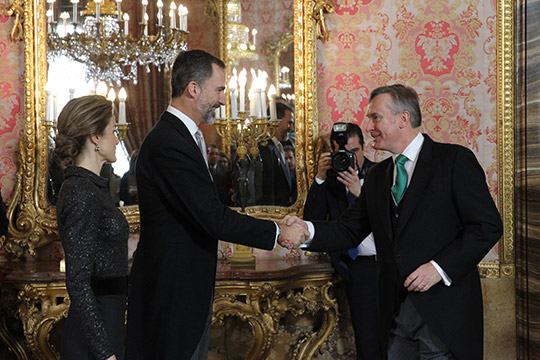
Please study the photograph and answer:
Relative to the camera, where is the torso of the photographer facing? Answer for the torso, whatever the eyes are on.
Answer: toward the camera

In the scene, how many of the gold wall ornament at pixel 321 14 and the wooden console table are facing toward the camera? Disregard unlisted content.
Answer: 2

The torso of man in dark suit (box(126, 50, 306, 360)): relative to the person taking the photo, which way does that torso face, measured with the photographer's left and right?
facing to the right of the viewer

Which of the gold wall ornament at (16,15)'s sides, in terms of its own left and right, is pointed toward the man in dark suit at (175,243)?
front

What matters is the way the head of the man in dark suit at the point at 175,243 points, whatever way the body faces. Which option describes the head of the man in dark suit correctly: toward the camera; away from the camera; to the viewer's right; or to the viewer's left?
to the viewer's right

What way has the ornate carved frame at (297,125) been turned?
toward the camera

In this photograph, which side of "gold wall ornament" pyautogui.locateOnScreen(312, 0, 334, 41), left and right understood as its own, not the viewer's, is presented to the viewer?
front

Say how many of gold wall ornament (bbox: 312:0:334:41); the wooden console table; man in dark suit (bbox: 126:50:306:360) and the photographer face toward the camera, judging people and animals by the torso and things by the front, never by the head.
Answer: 3

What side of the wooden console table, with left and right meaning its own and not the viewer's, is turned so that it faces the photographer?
left

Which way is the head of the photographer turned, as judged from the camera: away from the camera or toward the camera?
toward the camera

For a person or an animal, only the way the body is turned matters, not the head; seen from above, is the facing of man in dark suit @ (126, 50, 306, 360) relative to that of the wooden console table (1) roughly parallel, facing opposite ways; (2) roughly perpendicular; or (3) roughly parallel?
roughly perpendicular

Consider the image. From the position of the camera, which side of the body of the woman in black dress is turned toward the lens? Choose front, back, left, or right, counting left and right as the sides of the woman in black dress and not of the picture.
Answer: right

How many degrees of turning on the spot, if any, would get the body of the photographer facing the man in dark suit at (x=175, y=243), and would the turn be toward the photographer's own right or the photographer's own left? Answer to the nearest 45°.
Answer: approximately 45° to the photographer's own right

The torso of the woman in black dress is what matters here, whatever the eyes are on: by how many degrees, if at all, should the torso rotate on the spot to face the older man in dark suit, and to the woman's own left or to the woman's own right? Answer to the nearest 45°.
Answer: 0° — they already face them
